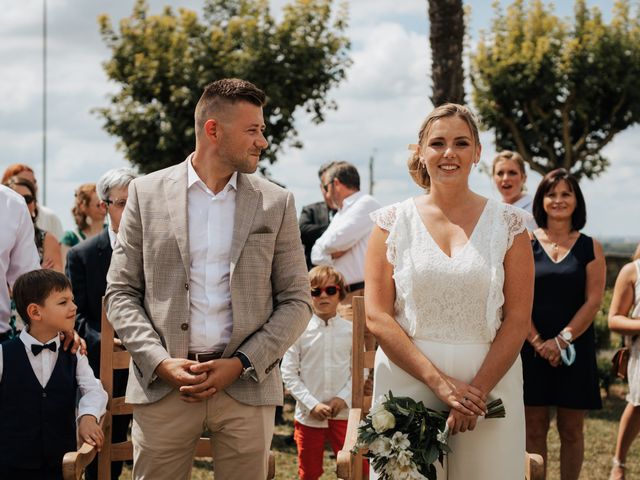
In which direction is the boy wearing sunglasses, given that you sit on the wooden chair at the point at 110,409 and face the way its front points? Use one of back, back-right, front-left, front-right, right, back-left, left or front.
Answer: back-left

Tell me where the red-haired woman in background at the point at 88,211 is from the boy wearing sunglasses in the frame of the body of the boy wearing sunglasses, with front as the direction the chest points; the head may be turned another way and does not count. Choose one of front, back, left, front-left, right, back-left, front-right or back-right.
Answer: back-right

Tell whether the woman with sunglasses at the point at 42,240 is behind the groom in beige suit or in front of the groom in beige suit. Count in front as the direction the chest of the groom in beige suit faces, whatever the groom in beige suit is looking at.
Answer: behind

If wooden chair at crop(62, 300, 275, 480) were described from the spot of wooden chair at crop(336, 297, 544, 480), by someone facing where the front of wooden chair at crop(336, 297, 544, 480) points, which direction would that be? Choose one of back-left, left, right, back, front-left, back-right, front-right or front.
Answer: right

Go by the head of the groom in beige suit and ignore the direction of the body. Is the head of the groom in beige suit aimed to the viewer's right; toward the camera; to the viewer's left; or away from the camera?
to the viewer's right

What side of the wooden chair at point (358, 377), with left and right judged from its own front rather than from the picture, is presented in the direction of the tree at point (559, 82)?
back

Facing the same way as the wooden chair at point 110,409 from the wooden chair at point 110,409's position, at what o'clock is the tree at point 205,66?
The tree is roughly at 6 o'clock from the wooden chair.

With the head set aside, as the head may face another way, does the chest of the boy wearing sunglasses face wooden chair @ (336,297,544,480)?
yes

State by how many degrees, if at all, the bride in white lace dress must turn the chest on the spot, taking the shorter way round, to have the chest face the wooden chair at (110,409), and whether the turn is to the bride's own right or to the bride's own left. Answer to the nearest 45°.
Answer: approximately 90° to the bride's own right

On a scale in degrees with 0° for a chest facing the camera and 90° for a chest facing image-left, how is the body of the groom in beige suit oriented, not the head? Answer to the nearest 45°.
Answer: approximately 0°

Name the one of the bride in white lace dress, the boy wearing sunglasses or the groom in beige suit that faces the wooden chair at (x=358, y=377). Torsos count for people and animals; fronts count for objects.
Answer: the boy wearing sunglasses
